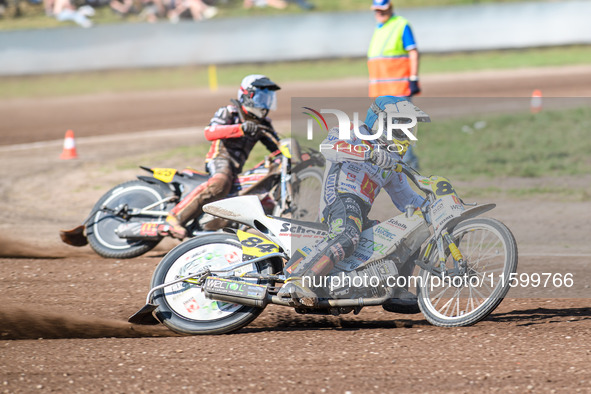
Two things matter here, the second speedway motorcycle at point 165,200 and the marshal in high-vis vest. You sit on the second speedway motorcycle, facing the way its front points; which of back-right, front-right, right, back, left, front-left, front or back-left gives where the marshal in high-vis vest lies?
front-left

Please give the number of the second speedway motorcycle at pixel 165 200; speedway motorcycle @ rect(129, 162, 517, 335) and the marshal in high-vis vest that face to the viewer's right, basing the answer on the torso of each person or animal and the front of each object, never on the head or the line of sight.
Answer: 2

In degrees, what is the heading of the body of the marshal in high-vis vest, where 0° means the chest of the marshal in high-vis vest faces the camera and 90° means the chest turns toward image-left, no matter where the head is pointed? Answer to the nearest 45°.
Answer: approximately 45°

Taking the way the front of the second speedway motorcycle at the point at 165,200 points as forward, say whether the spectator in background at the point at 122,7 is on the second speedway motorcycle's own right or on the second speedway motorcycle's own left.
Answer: on the second speedway motorcycle's own left

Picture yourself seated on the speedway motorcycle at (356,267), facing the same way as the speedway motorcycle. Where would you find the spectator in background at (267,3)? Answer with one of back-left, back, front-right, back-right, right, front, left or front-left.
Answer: left

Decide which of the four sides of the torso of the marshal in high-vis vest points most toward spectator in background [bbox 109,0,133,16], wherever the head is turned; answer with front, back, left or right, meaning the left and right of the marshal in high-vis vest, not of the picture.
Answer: right

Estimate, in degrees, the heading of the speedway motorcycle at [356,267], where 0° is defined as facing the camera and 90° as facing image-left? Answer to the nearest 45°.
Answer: approximately 270°

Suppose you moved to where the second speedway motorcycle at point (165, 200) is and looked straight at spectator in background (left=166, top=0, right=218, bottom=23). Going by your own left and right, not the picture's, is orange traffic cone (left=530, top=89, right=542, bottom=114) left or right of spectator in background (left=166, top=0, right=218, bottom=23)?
right

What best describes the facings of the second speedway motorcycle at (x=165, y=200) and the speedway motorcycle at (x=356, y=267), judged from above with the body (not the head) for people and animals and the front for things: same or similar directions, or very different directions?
same or similar directions

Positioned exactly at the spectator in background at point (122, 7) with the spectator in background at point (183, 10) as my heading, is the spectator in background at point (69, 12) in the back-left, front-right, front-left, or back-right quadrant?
back-right

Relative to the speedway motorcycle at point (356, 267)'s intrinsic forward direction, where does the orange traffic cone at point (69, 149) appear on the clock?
The orange traffic cone is roughly at 8 o'clock from the speedway motorcycle.

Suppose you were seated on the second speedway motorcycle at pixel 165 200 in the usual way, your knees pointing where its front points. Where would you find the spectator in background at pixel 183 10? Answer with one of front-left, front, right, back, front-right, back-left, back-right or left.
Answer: left

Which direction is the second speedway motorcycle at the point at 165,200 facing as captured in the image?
to the viewer's right

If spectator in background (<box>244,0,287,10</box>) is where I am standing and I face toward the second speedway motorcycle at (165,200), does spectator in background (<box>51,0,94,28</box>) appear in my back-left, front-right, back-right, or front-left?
front-right
